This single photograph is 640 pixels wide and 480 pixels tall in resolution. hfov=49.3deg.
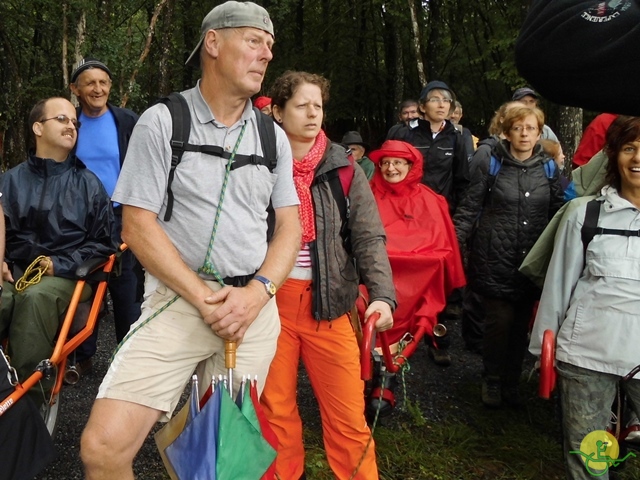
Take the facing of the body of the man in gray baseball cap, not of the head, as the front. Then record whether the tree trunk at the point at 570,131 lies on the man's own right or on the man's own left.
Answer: on the man's own left

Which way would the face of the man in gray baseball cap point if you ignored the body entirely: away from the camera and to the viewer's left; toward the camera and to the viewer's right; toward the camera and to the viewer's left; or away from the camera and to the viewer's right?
toward the camera and to the viewer's right

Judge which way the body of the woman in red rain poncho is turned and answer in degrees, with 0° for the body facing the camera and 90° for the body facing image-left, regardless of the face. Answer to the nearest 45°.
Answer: approximately 45°

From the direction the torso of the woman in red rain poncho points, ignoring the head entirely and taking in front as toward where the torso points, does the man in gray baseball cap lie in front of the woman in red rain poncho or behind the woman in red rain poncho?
in front

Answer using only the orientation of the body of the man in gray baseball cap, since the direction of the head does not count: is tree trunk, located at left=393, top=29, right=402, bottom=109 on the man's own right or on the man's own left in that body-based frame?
on the man's own left

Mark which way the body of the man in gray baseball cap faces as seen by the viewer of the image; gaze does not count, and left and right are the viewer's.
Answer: facing the viewer and to the right of the viewer

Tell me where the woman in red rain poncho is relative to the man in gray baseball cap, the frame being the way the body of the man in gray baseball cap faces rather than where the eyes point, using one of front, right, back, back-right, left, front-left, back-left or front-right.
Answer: left

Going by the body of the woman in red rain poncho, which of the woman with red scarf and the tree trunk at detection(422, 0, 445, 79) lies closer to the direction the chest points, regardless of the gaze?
the woman with red scarf

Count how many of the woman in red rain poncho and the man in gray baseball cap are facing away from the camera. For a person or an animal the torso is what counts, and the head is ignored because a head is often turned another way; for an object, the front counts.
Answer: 0

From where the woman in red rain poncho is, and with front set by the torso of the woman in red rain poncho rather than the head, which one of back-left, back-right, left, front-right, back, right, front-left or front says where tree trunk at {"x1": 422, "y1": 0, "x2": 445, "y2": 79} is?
back-right

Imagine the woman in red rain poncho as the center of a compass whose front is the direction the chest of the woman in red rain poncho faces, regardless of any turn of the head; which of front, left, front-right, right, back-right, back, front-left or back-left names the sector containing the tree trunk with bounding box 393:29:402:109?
back-right

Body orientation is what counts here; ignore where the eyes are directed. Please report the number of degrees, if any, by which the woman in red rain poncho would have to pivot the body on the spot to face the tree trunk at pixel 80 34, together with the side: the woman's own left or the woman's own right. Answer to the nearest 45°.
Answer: approximately 90° to the woman's own right

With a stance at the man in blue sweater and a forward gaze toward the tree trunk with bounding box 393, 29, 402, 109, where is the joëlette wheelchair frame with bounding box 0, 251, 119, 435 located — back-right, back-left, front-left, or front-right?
back-right

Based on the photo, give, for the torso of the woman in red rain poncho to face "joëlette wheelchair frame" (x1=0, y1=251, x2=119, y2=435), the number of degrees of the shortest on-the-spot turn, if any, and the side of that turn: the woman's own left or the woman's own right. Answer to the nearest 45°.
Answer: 0° — they already face it
